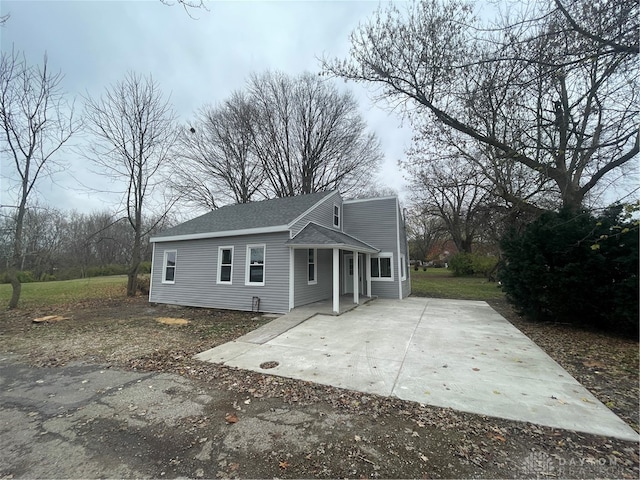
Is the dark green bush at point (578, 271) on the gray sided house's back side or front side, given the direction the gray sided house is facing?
on the front side

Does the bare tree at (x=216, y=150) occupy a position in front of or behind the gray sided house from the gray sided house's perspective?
behind

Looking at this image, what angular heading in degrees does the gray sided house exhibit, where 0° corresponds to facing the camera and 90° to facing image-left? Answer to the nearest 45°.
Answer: approximately 315°

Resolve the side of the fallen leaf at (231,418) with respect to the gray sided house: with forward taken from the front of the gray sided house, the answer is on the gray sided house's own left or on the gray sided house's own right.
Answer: on the gray sided house's own right

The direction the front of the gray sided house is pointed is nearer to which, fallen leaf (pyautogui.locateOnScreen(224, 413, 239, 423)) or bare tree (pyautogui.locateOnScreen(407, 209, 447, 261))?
the fallen leaf

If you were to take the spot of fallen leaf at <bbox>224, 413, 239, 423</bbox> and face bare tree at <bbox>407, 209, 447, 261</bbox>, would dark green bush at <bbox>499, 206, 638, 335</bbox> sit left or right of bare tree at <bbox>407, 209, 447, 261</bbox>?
right
